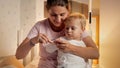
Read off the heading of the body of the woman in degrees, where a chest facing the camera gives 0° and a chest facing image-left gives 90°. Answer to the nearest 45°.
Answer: approximately 0°
